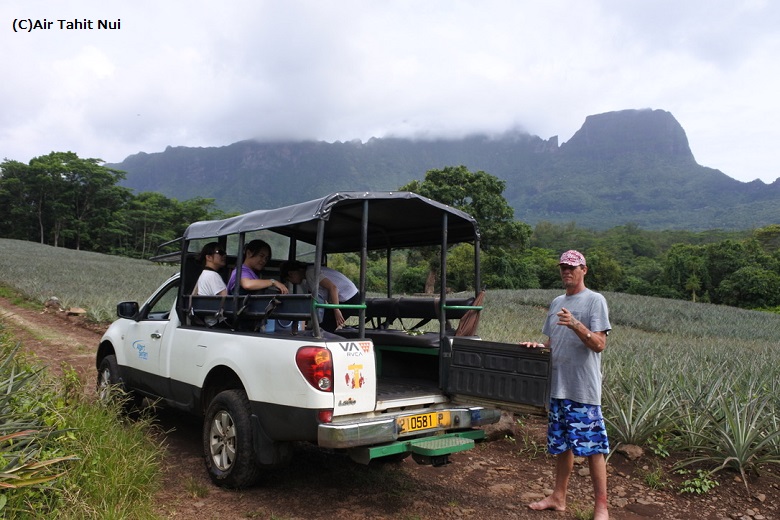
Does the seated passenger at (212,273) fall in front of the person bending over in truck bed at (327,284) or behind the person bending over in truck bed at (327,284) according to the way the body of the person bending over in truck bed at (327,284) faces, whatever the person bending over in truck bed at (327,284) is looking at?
in front

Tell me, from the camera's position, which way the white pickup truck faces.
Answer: facing away from the viewer and to the left of the viewer

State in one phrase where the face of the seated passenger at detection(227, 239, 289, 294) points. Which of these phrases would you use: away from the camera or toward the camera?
toward the camera

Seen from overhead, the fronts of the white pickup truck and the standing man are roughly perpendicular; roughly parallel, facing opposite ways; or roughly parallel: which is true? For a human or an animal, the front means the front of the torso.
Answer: roughly perpendicular

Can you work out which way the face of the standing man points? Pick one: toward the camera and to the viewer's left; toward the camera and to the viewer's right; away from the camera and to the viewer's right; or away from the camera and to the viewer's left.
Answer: toward the camera and to the viewer's left

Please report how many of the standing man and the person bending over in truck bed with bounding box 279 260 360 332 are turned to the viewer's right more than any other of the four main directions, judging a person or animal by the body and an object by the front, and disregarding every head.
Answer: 0

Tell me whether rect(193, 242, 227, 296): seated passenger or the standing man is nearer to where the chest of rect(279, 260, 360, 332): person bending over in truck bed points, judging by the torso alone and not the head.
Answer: the seated passenger

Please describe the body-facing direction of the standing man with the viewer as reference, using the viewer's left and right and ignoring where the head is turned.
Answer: facing the viewer and to the left of the viewer

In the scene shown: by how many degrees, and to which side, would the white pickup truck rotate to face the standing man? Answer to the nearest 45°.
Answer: approximately 135° to its right

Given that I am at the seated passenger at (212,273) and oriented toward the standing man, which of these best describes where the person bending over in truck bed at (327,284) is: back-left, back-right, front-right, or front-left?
front-left
